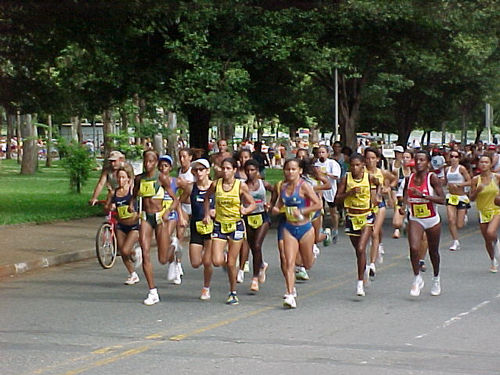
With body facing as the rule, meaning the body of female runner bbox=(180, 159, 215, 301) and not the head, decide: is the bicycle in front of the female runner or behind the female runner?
behind

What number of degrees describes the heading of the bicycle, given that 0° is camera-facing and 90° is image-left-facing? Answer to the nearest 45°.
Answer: approximately 45°

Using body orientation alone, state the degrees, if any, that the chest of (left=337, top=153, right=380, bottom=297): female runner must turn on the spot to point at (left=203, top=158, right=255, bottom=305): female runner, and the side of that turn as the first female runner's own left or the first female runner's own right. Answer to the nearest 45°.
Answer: approximately 45° to the first female runner's own right

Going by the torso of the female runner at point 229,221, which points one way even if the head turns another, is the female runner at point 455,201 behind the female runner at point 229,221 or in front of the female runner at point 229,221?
behind

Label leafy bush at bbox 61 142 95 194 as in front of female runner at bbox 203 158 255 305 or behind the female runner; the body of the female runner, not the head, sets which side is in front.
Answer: behind

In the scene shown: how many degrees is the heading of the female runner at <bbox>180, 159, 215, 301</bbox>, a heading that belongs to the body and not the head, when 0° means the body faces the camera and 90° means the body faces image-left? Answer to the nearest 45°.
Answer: approximately 0°

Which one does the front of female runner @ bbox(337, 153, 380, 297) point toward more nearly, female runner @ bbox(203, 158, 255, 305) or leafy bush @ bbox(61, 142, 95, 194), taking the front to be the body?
the female runner

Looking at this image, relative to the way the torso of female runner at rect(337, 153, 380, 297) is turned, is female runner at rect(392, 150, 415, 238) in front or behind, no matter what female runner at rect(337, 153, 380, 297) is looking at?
behind

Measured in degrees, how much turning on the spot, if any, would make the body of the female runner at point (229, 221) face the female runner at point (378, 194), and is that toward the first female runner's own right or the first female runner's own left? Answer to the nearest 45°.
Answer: approximately 135° to the first female runner's own left

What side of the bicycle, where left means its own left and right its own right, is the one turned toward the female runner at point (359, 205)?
left

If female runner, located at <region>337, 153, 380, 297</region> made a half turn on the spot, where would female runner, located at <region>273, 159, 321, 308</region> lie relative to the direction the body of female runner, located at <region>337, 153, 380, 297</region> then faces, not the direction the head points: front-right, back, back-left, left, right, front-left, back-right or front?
back-left

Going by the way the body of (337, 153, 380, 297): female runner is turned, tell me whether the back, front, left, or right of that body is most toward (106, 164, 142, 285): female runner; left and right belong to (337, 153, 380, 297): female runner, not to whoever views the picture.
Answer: right
